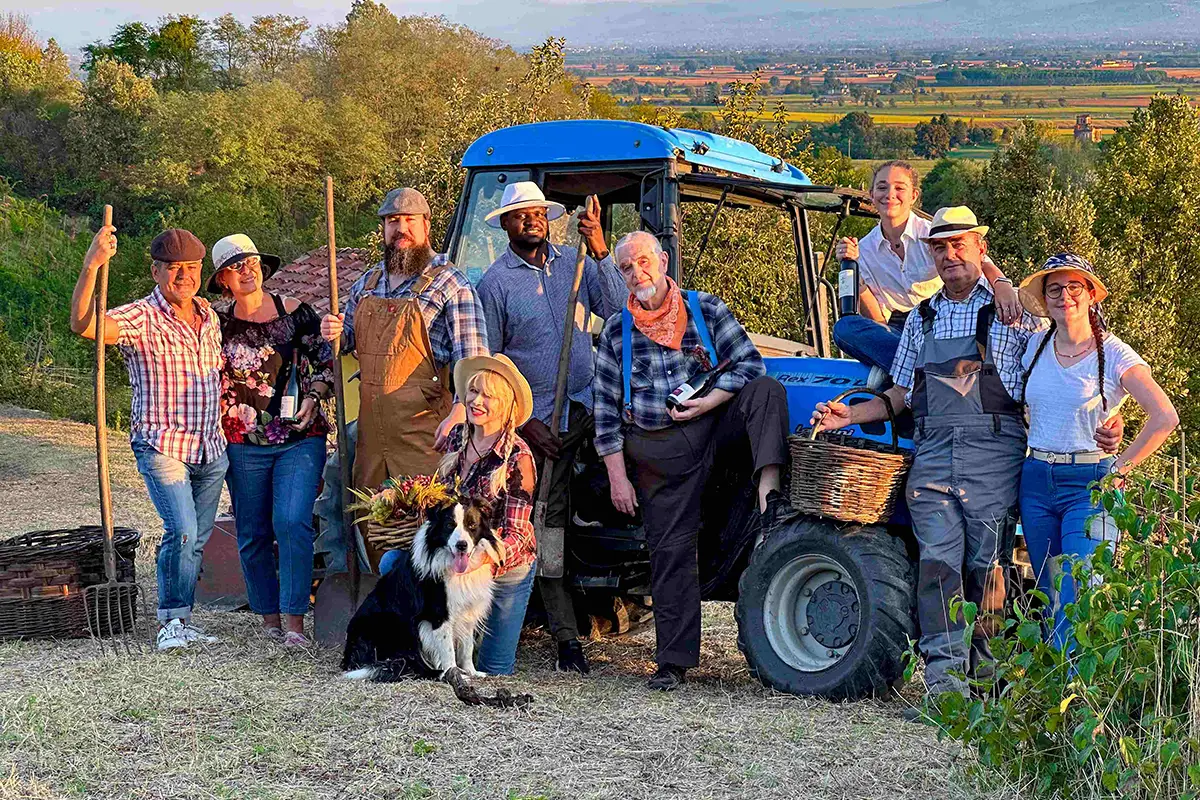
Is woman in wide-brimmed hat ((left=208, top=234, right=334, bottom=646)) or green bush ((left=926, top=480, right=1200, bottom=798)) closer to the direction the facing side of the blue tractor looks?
the green bush

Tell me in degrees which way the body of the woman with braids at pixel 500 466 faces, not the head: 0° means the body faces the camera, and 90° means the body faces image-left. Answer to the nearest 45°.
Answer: approximately 45°

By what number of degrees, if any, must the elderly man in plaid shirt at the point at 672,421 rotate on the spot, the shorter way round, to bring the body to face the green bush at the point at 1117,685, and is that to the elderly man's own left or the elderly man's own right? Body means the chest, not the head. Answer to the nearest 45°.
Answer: approximately 45° to the elderly man's own left

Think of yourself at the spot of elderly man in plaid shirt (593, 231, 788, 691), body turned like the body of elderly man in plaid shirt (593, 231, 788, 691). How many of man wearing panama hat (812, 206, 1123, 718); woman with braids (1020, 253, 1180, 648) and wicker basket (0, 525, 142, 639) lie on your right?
1

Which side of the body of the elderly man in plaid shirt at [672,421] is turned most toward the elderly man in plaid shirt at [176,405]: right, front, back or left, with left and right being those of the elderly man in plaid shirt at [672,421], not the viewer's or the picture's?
right

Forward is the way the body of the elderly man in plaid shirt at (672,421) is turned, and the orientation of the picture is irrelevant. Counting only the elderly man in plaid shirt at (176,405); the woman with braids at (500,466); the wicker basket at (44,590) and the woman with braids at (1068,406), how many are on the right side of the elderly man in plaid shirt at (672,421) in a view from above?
3
